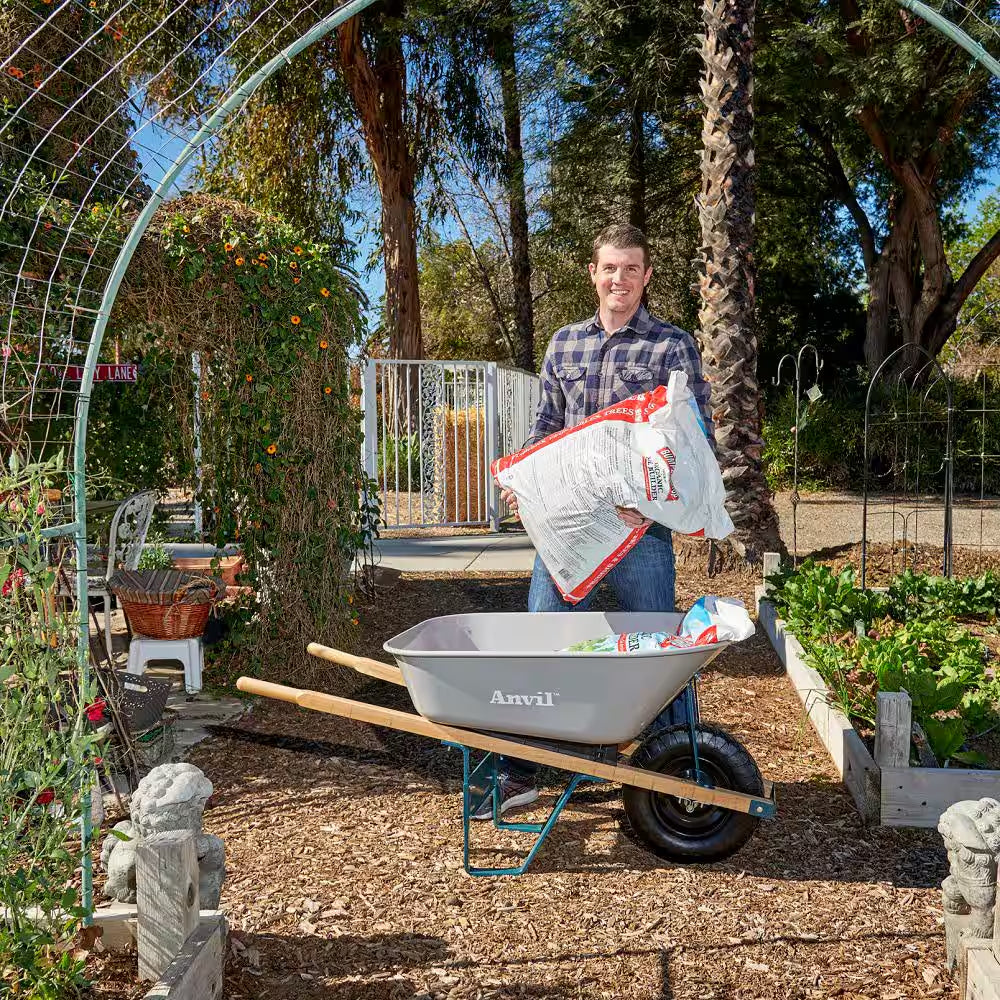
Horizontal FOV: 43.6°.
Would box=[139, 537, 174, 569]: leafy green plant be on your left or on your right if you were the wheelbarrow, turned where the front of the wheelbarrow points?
on your left

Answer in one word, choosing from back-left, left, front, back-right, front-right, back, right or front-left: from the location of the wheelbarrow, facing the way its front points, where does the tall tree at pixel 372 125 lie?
left

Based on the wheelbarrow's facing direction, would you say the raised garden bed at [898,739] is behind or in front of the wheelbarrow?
in front

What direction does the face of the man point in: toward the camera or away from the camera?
toward the camera

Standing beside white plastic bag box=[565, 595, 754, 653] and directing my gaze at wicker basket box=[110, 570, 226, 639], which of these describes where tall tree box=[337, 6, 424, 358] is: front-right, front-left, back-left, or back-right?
front-right

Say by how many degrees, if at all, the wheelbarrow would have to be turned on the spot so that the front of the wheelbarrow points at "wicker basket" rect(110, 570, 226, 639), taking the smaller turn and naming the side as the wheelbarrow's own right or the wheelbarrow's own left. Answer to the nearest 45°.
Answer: approximately 135° to the wheelbarrow's own left

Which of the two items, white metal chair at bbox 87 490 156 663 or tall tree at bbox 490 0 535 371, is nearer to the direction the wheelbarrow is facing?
the tall tree

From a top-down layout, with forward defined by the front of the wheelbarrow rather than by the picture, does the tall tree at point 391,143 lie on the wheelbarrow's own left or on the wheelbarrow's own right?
on the wheelbarrow's own left

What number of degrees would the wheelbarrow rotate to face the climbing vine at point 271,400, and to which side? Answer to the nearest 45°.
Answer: approximately 135° to its left

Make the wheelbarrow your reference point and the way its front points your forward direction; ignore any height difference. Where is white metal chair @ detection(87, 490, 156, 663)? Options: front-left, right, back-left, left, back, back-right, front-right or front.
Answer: back-left

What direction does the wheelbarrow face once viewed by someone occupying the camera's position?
facing to the right of the viewer

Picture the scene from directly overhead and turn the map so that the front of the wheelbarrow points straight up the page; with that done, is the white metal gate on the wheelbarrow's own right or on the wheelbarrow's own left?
on the wheelbarrow's own left
